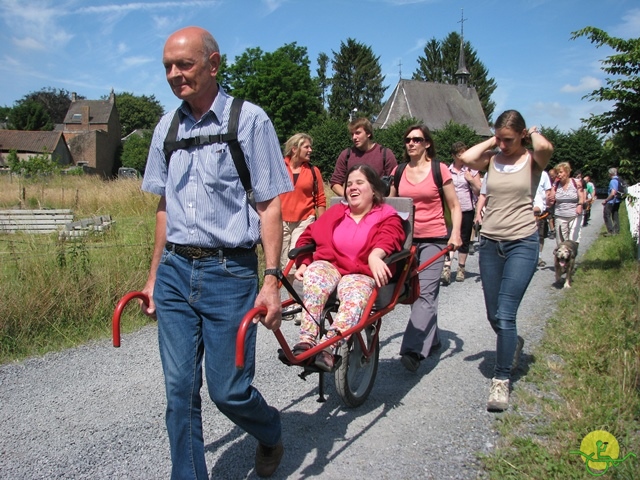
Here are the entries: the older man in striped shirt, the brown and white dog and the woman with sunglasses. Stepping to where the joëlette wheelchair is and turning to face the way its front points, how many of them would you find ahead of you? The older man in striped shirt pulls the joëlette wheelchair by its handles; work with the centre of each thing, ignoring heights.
1

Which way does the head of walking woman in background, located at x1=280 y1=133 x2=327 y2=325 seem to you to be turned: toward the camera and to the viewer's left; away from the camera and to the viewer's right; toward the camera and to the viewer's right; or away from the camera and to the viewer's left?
toward the camera and to the viewer's right

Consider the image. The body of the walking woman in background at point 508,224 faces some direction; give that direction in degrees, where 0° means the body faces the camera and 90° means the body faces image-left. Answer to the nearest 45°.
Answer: approximately 0°

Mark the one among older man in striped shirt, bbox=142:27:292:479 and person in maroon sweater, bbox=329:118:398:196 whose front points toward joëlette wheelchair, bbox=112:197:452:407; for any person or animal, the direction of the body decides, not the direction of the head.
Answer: the person in maroon sweater

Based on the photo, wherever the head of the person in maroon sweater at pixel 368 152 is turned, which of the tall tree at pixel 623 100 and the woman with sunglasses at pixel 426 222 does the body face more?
the woman with sunglasses

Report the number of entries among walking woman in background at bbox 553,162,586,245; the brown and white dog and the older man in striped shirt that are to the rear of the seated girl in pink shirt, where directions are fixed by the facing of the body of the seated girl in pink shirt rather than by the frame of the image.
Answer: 2

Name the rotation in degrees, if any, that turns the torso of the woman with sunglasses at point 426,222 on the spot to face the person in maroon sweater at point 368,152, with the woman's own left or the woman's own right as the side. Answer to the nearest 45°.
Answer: approximately 90° to the woman's own right

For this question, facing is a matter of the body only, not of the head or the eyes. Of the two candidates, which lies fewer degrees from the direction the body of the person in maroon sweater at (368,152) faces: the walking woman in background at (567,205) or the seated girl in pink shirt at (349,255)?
the seated girl in pink shirt

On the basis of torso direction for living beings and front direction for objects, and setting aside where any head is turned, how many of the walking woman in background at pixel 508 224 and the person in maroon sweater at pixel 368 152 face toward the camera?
2

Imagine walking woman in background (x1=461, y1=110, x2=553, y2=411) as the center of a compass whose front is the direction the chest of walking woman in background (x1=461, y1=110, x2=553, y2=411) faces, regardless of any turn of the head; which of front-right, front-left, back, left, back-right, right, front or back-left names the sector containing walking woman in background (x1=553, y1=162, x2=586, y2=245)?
back

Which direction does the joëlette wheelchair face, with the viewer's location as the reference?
facing the viewer and to the left of the viewer

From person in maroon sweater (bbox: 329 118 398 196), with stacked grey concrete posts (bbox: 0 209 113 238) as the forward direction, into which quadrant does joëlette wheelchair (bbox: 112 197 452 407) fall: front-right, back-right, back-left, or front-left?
back-left

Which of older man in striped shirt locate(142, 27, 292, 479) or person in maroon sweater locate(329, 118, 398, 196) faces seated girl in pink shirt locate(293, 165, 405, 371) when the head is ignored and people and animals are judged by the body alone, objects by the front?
the person in maroon sweater

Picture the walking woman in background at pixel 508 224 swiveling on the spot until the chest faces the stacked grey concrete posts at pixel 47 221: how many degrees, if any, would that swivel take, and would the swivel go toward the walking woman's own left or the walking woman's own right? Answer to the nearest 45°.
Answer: approximately 135° to the walking woman's own right

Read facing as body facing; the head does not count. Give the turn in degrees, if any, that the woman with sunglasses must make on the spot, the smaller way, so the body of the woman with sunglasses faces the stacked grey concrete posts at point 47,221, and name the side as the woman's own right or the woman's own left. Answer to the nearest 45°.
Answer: approximately 90° to the woman's own right
